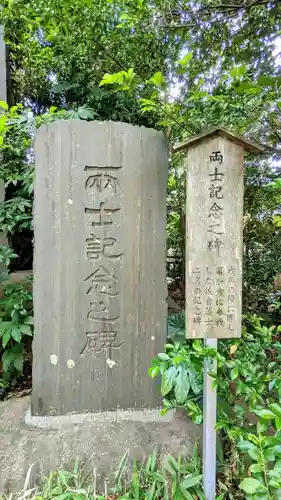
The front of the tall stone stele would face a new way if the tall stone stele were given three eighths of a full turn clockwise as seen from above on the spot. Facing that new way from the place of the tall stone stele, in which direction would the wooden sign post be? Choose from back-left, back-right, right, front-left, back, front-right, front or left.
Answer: back

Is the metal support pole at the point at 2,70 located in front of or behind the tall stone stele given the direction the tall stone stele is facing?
behind

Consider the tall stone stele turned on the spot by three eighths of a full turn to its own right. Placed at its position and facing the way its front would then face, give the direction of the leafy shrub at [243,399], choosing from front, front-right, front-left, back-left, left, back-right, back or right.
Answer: back

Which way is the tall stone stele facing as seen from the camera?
toward the camera

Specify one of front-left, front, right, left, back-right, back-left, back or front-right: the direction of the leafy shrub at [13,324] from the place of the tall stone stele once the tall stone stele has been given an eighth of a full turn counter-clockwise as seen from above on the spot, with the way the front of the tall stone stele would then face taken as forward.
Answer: back
